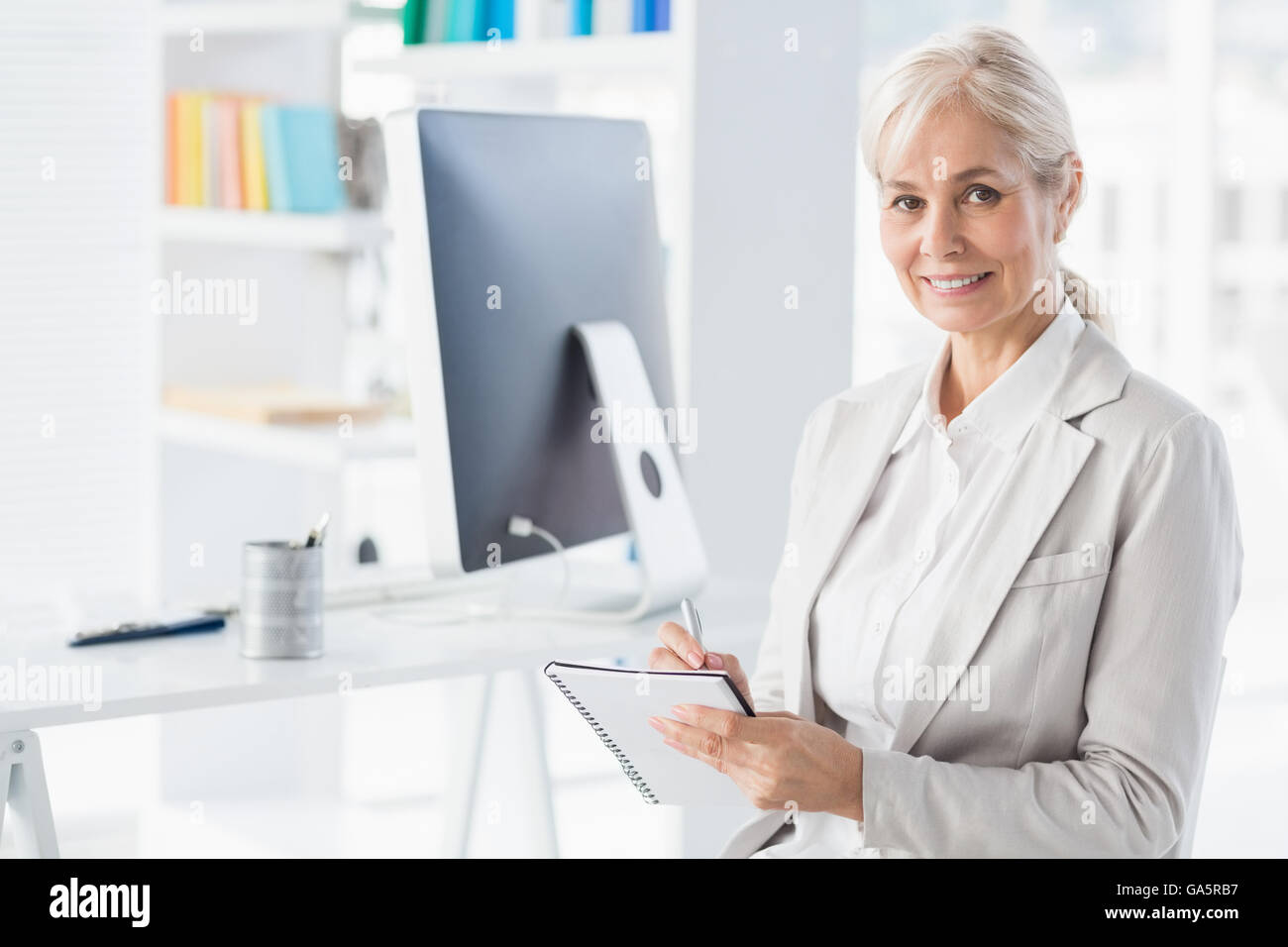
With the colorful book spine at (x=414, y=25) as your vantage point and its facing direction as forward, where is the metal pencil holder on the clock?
The metal pencil holder is roughly at 12 o'clock from the colorful book spine.

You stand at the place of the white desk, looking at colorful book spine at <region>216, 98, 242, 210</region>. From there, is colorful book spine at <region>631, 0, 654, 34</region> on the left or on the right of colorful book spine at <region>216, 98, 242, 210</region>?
right

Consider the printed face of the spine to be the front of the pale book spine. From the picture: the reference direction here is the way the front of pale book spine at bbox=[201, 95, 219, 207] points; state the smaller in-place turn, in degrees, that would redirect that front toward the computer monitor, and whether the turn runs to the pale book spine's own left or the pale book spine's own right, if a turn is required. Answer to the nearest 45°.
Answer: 0° — it already faces it

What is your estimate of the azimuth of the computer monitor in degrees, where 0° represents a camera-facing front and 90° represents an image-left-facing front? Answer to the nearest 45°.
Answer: approximately 135°

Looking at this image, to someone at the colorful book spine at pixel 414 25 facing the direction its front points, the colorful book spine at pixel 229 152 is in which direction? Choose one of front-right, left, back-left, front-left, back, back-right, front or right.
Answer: back-right

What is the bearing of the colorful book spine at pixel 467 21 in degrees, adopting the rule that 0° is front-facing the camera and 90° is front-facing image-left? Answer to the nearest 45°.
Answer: approximately 0°

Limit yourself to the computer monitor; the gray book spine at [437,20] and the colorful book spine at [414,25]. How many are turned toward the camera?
2

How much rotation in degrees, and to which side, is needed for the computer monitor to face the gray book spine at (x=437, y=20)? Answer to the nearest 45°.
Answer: approximately 45° to its right

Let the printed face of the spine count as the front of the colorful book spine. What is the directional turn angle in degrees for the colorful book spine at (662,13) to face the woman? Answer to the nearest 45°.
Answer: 0° — it already faces them

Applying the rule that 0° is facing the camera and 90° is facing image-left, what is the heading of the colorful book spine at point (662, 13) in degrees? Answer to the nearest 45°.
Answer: approximately 0°

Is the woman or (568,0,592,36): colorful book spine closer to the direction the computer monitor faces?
the colorful book spine

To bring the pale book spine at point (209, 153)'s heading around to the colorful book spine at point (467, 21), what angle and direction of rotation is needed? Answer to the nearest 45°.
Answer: approximately 45° to its left

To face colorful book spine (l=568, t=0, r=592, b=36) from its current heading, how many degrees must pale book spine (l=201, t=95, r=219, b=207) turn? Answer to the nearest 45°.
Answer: approximately 45° to its left
